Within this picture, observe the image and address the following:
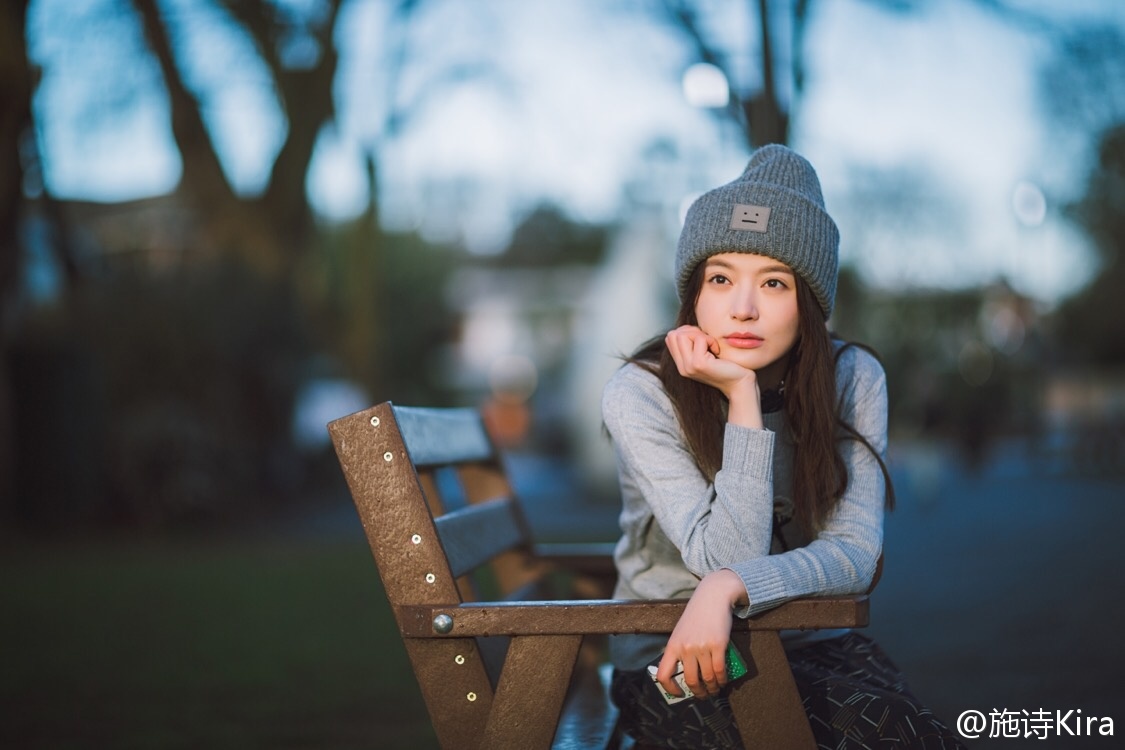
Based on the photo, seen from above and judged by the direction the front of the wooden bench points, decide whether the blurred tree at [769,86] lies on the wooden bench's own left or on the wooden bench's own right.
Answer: on the wooden bench's own left

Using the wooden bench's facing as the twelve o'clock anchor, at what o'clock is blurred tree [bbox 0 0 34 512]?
The blurred tree is roughly at 8 o'clock from the wooden bench.

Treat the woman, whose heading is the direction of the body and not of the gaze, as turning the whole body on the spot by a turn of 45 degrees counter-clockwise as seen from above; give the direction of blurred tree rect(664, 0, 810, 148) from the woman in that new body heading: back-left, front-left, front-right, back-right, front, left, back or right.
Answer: back-left

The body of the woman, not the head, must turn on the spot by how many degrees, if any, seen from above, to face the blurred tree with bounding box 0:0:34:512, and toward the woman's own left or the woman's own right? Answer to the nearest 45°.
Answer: approximately 135° to the woman's own right

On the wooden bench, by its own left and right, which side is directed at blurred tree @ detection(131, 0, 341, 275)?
left

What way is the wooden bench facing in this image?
to the viewer's right

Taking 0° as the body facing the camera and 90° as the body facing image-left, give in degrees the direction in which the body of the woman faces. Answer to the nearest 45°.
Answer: approximately 0°
